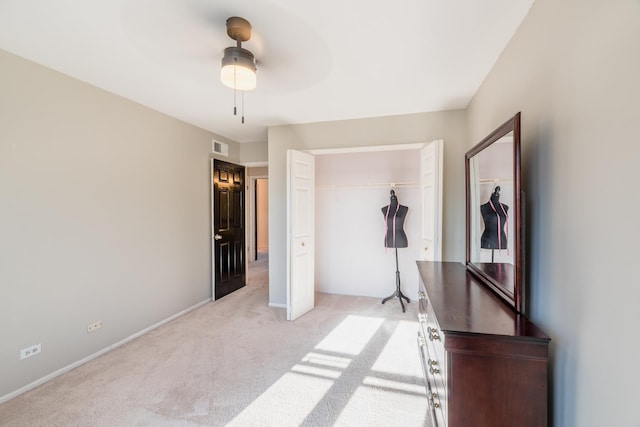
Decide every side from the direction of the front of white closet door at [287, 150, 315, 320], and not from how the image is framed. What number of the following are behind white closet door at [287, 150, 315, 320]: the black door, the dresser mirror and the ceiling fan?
1

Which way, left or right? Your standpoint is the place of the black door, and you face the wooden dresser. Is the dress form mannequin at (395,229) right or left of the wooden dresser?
left

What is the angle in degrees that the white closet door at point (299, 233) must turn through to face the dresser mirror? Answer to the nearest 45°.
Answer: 0° — it already faces it

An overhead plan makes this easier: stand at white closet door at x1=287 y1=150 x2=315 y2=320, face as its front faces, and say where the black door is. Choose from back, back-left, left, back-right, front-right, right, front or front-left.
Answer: back

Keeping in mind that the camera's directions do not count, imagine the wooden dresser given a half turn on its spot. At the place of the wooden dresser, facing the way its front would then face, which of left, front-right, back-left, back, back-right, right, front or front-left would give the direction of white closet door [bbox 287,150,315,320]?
back-left

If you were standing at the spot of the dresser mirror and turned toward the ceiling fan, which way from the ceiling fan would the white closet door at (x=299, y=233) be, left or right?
right

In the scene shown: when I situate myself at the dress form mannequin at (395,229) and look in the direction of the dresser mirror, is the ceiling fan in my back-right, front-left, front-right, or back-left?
front-right

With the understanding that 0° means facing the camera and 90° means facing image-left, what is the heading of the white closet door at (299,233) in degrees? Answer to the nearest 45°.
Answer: approximately 315°

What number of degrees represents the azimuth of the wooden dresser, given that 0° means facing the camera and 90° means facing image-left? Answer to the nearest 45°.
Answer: approximately 90°
